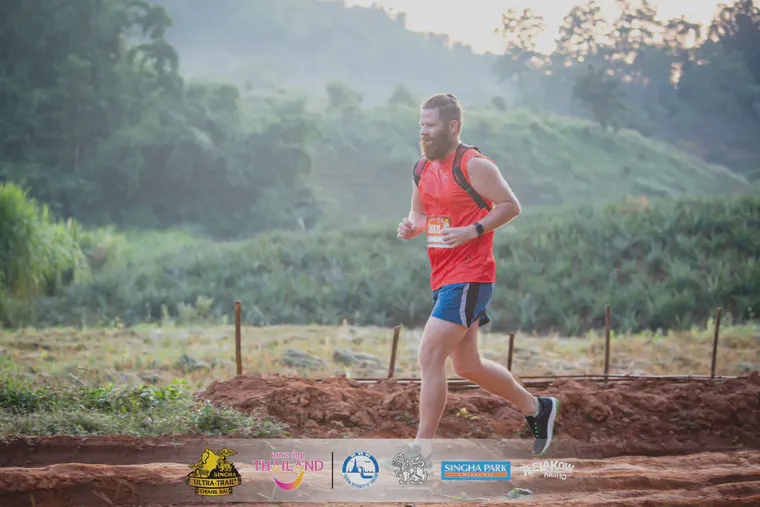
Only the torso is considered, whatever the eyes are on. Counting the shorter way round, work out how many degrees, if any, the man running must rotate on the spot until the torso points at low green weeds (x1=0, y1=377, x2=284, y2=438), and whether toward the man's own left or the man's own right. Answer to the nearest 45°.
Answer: approximately 45° to the man's own right

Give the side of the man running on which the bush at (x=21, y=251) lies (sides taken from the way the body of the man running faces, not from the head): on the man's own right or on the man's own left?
on the man's own right

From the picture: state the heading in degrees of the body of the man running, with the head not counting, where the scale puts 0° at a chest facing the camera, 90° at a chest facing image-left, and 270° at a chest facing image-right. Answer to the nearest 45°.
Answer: approximately 45°

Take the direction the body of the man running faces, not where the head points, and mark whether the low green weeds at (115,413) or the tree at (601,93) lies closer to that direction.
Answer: the low green weeds

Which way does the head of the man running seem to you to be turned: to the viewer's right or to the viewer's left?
to the viewer's left

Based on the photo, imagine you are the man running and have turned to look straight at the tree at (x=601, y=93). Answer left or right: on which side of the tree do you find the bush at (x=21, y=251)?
left

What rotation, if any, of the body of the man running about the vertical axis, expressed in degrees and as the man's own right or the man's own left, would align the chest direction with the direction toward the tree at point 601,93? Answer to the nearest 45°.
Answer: approximately 135° to the man's own right
